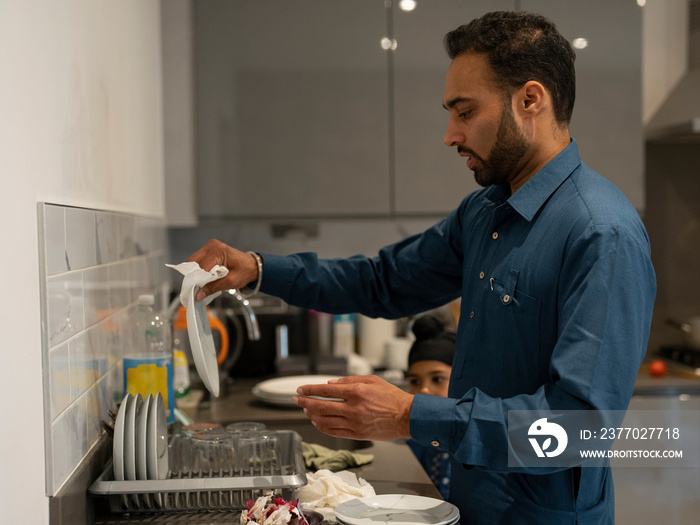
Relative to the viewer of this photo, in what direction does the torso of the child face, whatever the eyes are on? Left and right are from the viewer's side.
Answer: facing the viewer and to the left of the viewer

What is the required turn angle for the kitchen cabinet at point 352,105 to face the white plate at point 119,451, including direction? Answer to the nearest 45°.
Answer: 0° — it already faces it

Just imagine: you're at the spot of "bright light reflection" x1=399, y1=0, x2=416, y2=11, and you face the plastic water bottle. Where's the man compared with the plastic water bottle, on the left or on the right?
left

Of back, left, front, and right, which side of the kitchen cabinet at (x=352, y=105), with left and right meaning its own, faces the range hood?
left

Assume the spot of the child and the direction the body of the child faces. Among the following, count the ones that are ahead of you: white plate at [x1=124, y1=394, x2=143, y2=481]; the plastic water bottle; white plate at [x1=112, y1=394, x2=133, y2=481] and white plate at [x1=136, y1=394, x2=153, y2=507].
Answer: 4

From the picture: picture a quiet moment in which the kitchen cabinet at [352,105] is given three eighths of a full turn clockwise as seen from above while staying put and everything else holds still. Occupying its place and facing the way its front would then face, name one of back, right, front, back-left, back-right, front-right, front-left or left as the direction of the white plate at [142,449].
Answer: back-left

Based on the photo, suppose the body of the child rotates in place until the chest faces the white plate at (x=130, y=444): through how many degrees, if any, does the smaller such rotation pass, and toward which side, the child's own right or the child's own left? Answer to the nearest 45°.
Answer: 0° — they already face it

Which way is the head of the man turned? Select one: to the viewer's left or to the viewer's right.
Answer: to the viewer's left

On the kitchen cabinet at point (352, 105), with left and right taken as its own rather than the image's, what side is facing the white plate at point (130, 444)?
front

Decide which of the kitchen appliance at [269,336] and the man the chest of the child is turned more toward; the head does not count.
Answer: the man

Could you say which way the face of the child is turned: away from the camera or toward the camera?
toward the camera

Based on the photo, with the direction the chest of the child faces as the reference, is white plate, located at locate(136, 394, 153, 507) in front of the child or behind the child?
in front

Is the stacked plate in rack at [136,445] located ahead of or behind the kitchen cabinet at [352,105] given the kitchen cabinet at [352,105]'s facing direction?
ahead

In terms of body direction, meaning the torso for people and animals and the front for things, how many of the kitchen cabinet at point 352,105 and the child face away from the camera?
0

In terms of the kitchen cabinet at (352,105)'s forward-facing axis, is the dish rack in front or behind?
in front

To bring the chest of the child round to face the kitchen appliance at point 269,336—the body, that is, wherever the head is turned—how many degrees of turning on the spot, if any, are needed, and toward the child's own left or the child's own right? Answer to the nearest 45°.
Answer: approximately 90° to the child's own right

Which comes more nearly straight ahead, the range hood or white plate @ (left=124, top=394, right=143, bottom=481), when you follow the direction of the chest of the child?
the white plate

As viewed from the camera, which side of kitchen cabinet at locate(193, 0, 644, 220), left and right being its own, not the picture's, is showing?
front
